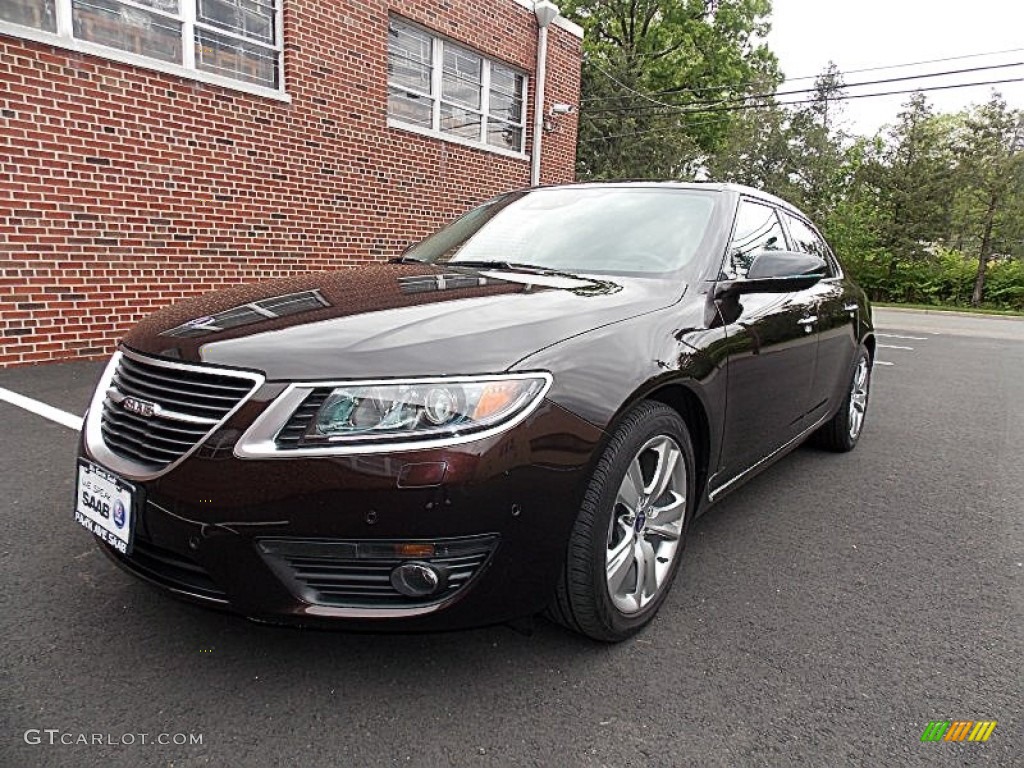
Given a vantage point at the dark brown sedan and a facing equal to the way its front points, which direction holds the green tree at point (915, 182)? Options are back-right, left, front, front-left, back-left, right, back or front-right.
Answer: back

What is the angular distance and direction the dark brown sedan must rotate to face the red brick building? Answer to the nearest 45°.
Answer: approximately 90° to its right

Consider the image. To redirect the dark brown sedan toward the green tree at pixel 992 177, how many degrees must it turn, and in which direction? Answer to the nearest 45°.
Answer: approximately 180°

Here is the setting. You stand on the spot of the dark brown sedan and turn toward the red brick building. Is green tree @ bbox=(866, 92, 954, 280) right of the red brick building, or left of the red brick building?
right

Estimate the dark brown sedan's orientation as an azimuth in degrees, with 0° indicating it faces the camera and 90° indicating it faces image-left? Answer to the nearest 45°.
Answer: approximately 45°

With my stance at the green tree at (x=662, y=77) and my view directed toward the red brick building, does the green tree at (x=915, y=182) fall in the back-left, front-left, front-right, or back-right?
back-left

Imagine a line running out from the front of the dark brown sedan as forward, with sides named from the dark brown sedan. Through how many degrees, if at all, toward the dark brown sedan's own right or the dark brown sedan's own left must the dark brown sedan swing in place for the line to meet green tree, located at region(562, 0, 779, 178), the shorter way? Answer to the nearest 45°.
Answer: approximately 135° to the dark brown sedan's own right
